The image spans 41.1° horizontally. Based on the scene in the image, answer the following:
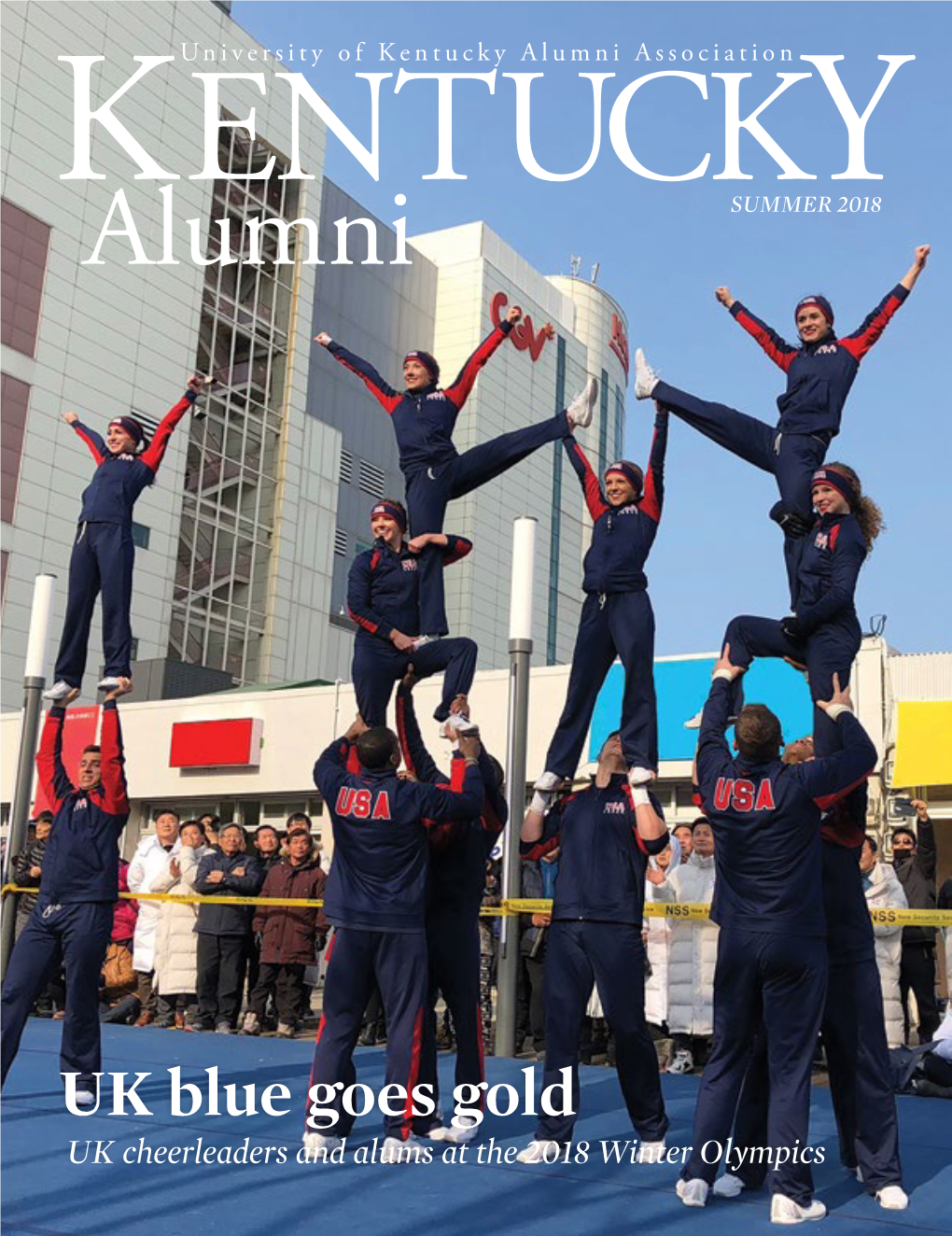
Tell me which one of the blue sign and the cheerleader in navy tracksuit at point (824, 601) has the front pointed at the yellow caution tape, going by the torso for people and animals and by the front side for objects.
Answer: the blue sign

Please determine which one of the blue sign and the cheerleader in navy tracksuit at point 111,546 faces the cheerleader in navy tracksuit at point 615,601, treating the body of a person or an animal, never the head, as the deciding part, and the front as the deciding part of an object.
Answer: the blue sign

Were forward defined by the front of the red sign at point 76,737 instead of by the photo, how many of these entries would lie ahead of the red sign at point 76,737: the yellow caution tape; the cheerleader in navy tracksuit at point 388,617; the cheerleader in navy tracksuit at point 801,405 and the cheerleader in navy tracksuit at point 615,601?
4

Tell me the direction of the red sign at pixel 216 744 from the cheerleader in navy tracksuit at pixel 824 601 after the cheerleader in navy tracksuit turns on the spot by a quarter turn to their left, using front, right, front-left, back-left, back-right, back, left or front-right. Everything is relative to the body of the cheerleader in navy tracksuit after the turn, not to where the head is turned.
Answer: back

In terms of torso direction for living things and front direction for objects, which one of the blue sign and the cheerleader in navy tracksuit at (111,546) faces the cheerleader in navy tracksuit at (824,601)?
the blue sign

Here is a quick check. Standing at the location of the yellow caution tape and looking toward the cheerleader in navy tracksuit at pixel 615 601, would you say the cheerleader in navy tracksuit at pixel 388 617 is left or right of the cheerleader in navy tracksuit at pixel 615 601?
right

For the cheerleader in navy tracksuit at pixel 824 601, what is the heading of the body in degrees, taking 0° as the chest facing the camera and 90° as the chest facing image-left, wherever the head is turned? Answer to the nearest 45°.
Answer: approximately 45°

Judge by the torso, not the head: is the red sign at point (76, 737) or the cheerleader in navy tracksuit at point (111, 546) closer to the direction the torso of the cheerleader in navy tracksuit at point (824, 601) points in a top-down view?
the cheerleader in navy tracksuit

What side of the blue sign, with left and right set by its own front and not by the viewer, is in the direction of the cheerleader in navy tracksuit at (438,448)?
front

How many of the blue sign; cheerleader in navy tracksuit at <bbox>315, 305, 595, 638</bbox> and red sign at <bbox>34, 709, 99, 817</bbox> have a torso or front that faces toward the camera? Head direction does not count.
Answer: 3

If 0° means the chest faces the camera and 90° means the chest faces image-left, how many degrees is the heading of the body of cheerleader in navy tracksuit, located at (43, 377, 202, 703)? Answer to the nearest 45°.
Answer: approximately 45°

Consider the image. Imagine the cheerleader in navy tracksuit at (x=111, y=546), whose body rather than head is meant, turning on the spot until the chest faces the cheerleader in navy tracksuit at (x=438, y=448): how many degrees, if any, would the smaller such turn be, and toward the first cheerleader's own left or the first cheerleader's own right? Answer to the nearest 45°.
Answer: approximately 90° to the first cheerleader's own left
